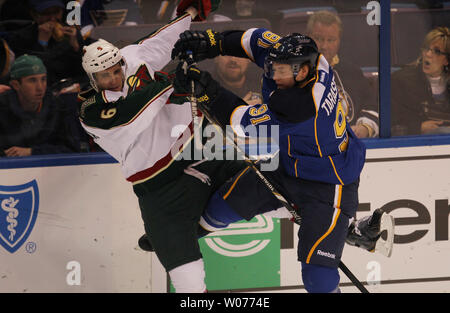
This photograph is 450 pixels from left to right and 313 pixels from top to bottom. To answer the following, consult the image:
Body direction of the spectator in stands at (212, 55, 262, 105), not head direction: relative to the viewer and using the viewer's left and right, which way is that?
facing the viewer

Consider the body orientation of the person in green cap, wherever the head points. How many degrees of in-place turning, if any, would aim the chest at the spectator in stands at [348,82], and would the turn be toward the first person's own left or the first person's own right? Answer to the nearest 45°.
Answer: approximately 45° to the first person's own left

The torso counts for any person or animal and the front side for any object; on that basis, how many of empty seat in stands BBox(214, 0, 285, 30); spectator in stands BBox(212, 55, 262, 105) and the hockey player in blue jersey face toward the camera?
2

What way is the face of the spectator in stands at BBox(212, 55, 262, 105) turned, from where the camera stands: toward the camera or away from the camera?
toward the camera

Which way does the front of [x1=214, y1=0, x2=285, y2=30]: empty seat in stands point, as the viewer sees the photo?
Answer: toward the camera

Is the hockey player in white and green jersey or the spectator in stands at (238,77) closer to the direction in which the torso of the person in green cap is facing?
the hockey player in white and green jersey

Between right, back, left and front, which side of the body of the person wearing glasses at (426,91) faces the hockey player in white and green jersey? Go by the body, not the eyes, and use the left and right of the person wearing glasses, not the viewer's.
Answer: front

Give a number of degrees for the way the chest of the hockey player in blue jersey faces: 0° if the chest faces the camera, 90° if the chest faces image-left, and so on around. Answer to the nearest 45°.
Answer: approximately 90°

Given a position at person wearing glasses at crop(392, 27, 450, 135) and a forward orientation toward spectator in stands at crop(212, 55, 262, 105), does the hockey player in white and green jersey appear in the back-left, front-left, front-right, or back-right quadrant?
front-left

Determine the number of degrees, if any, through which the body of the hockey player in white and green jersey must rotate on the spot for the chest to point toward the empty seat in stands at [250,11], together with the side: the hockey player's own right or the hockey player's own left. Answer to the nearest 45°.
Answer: approximately 90° to the hockey player's own left

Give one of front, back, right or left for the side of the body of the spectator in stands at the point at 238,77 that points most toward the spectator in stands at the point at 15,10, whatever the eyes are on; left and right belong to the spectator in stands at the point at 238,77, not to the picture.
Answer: right

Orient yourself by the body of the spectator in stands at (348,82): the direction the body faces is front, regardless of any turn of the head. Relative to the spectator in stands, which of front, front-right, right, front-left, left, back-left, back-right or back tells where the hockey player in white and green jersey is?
front

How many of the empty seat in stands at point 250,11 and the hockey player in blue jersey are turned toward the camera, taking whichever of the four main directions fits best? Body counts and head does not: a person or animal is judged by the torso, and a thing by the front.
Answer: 1

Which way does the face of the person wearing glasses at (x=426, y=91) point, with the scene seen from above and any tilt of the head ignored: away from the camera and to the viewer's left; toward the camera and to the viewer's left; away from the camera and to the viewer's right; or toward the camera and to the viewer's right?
toward the camera and to the viewer's left

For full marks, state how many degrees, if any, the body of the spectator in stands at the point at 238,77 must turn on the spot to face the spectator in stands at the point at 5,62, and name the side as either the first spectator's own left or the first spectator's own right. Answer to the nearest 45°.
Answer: approximately 90° to the first spectator's own right

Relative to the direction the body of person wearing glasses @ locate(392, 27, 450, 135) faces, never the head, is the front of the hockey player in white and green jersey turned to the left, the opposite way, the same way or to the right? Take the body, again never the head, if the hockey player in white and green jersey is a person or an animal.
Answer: to the left

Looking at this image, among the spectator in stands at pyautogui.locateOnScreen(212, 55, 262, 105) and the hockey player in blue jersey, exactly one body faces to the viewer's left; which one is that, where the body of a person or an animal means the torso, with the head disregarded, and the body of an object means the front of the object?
the hockey player in blue jersey

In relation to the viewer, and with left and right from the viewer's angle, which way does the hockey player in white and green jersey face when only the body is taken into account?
facing the viewer and to the right of the viewer
